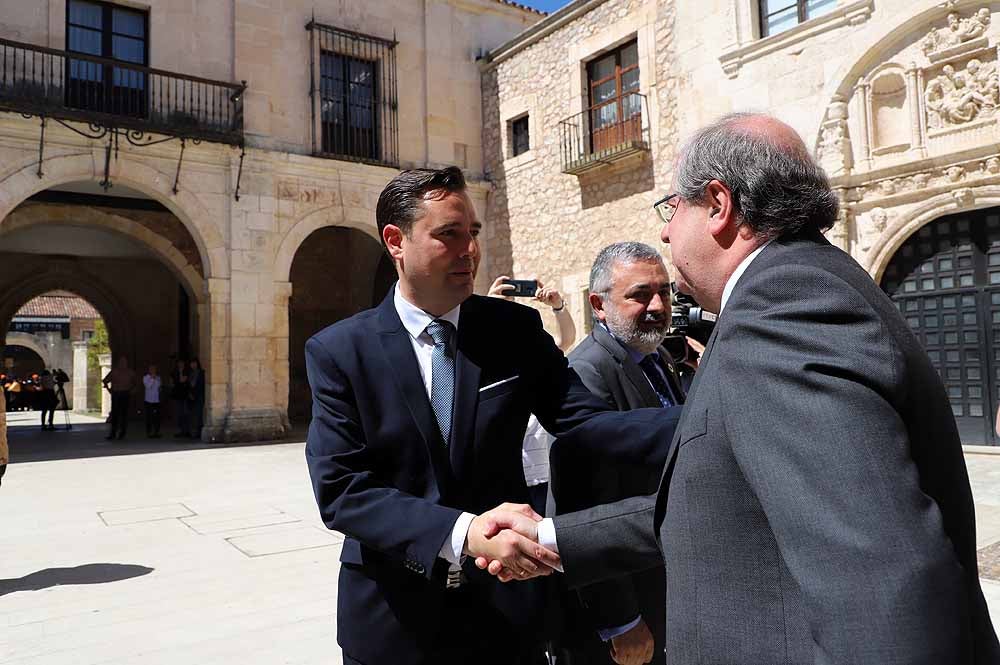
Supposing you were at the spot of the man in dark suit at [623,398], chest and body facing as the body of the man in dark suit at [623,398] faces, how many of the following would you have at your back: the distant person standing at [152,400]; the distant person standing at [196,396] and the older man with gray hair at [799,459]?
2

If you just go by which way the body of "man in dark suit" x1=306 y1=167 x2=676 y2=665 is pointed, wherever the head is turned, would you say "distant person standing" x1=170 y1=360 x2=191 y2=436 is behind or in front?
behind

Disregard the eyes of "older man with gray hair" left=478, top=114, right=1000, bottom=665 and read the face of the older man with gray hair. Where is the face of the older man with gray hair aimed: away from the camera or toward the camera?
away from the camera

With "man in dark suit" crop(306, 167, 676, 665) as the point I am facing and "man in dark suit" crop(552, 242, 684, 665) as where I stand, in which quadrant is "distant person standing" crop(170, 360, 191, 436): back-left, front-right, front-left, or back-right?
back-right

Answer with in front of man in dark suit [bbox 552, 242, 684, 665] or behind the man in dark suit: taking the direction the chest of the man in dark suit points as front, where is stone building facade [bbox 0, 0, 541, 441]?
behind

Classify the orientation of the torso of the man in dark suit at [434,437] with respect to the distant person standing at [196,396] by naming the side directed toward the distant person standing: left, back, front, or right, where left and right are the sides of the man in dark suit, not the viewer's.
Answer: back

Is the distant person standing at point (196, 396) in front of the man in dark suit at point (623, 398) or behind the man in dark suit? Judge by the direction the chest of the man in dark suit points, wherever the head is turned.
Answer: behind

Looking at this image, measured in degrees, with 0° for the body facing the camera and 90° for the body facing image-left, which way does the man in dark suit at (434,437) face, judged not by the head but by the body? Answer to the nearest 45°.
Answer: approximately 315°
